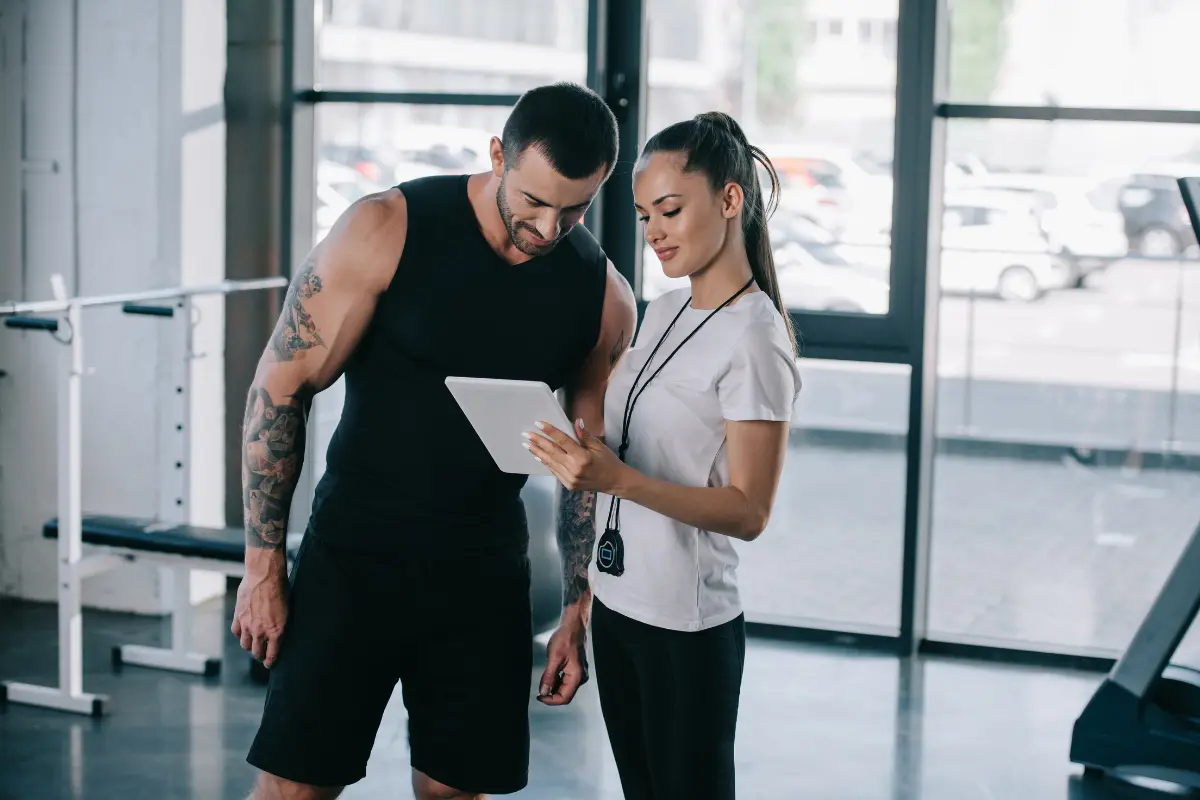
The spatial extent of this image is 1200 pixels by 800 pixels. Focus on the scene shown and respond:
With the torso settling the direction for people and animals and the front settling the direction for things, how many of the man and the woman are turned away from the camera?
0

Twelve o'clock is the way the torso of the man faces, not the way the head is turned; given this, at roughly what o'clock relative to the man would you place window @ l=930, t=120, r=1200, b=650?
The window is roughly at 9 o'clock from the man.

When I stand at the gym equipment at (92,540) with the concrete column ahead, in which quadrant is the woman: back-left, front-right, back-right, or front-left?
back-right

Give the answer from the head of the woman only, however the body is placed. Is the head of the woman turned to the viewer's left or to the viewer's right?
to the viewer's left

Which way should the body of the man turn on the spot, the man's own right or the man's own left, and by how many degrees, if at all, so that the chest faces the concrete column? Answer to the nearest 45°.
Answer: approximately 135° to the man's own left

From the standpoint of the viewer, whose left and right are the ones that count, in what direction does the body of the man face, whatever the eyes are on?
facing the viewer and to the right of the viewer

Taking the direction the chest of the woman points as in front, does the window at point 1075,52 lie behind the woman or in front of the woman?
behind

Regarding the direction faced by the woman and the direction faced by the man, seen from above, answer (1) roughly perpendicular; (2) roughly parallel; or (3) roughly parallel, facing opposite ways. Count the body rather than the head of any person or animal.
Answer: roughly perpendicular

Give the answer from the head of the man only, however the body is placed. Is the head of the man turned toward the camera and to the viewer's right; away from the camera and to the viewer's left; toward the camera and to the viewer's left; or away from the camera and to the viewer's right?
toward the camera and to the viewer's right

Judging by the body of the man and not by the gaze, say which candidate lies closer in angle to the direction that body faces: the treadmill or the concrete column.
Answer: the treadmill

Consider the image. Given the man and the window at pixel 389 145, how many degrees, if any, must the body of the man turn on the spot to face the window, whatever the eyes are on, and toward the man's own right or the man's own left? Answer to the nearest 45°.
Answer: approximately 135° to the man's own left

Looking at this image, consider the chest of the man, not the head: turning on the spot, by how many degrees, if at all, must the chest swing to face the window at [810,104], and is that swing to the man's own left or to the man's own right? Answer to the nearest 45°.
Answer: approximately 90° to the man's own left

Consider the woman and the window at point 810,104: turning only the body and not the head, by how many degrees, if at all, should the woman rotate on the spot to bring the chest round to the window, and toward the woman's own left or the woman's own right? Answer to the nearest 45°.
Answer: approximately 135° to the woman's own right

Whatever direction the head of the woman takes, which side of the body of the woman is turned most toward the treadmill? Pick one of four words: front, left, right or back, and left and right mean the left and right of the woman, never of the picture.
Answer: back
